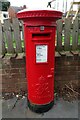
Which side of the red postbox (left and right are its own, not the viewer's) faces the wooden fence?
back

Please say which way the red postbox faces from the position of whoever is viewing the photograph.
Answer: facing the viewer
